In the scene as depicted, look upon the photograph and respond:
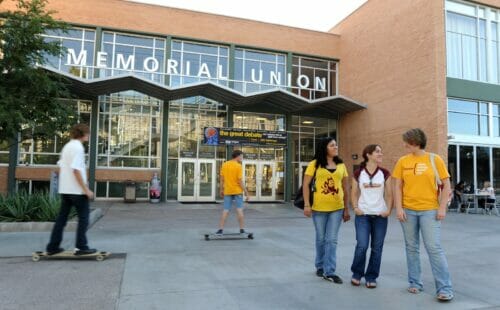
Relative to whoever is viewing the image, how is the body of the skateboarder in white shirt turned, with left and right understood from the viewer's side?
facing to the right of the viewer

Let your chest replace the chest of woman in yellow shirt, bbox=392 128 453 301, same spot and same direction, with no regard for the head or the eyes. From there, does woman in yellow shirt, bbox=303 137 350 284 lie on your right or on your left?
on your right

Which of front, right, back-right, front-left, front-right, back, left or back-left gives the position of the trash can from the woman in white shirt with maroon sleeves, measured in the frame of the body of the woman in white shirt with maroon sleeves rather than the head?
back-right

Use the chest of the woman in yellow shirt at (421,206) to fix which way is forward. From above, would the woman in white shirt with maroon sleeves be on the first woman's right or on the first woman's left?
on the first woman's right

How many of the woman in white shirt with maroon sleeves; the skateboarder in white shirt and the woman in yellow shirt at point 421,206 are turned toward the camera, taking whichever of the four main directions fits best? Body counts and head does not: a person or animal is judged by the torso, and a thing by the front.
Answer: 2

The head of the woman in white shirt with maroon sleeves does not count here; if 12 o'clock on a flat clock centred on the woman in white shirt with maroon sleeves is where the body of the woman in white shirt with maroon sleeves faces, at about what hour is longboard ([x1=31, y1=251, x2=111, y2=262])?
The longboard is roughly at 3 o'clock from the woman in white shirt with maroon sleeves.

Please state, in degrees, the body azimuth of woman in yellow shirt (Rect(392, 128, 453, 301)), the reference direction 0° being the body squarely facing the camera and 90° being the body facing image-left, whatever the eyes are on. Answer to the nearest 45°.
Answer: approximately 0°

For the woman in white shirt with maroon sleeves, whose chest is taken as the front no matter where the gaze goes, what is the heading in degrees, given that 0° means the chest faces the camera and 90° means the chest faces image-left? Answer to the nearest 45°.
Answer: approximately 0°

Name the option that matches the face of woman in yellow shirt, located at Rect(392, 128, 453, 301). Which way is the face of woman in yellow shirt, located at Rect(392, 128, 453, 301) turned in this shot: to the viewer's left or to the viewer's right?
to the viewer's left

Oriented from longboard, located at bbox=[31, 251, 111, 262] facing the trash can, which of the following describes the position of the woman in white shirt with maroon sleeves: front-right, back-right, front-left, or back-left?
back-right

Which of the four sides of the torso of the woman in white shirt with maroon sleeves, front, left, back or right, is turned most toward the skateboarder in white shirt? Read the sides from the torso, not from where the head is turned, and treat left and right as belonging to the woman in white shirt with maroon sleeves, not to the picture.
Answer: right

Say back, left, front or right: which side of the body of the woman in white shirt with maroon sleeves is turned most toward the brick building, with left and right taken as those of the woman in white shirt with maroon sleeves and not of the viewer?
back
